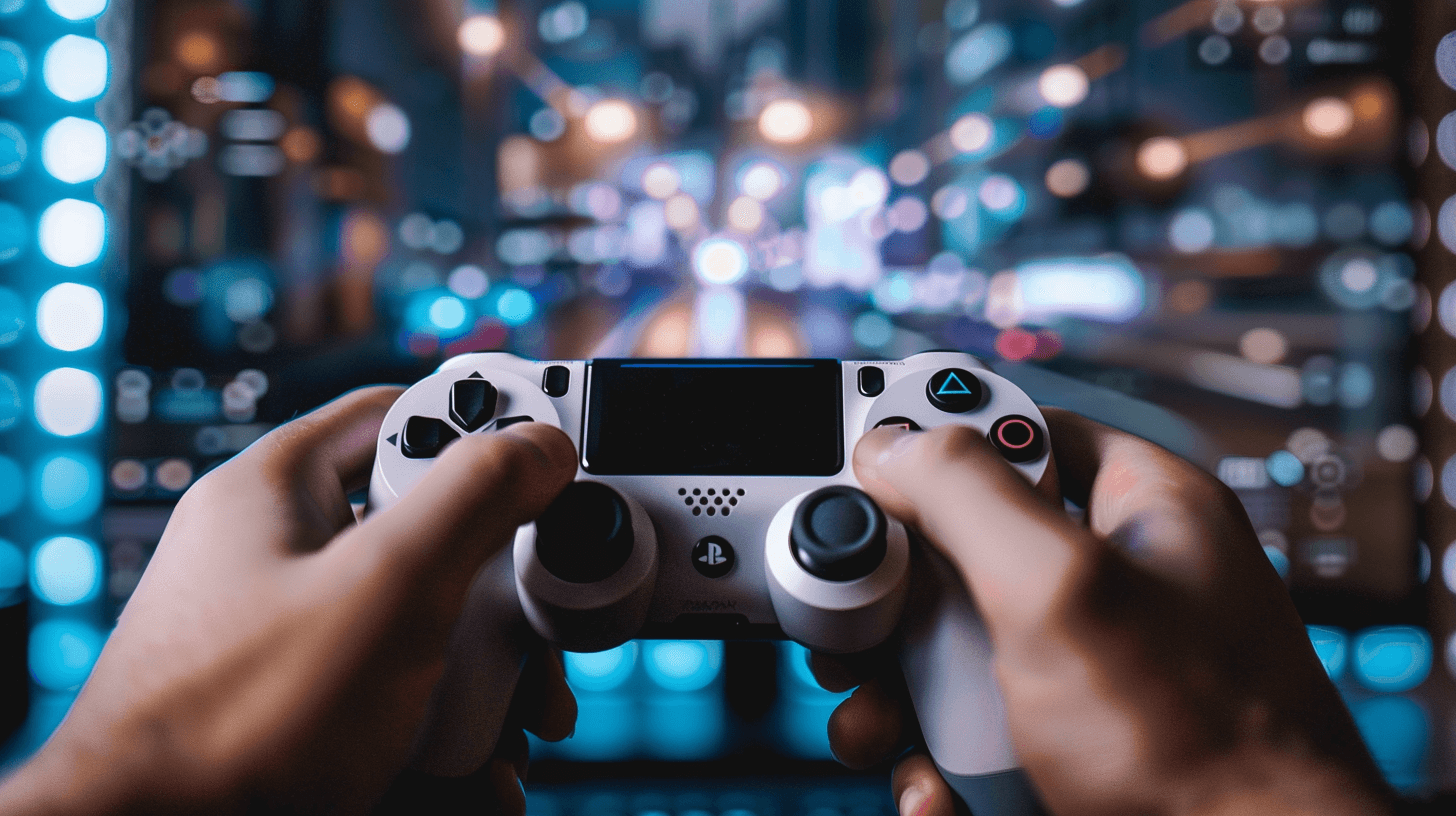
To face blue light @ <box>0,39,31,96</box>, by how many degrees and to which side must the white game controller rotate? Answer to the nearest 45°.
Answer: approximately 135° to its right

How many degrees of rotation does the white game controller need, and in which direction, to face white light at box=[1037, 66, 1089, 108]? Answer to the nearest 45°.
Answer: approximately 135° to its left

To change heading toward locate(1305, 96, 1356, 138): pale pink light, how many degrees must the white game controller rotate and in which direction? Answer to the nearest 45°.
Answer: approximately 135° to its left

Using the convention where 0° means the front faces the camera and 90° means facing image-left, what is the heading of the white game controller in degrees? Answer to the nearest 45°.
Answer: approximately 0°

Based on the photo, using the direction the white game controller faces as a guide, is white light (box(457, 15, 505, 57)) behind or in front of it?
behind
